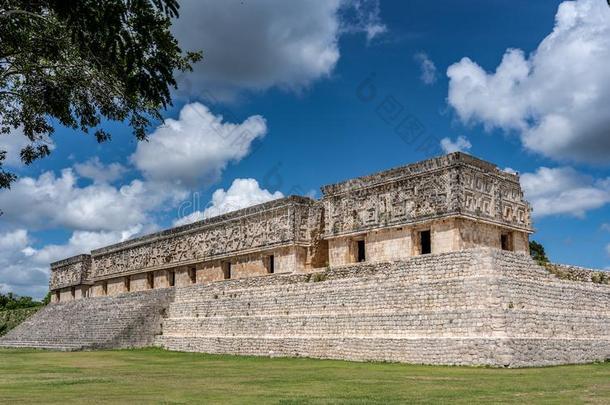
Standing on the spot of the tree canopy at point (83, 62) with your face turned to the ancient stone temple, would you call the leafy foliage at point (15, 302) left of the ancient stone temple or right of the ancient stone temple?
left

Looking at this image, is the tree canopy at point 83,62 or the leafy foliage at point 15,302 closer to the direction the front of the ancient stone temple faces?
the tree canopy

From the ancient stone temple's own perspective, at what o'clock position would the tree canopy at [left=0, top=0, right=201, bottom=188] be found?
The tree canopy is roughly at 11 o'clock from the ancient stone temple.

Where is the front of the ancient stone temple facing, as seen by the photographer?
facing the viewer and to the left of the viewer

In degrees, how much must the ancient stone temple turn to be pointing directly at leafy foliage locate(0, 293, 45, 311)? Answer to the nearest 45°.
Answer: approximately 90° to its right
